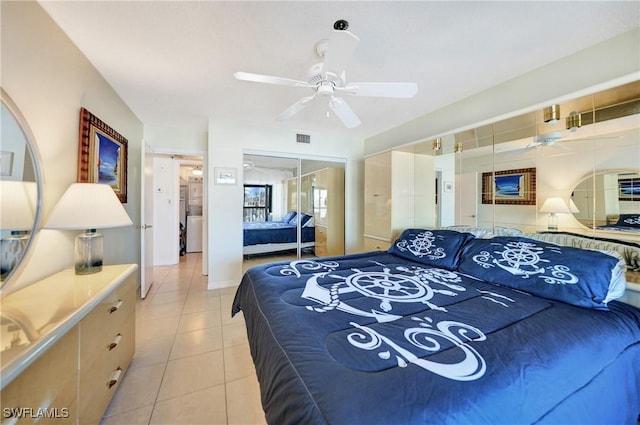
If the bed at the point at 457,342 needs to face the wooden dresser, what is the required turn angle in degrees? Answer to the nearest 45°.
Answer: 0° — it already faces it

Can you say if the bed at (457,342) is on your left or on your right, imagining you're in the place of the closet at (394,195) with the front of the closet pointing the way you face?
on your left

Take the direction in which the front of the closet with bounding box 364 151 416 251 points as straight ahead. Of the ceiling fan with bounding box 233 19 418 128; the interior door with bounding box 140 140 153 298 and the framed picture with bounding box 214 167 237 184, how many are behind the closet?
0

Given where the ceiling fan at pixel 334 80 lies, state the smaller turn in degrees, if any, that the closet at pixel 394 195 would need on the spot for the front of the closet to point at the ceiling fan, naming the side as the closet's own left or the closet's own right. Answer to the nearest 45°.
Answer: approximately 45° to the closet's own left

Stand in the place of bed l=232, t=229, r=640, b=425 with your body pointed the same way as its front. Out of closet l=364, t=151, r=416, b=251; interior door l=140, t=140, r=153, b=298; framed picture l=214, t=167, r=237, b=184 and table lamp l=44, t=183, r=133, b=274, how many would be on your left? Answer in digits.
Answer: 0

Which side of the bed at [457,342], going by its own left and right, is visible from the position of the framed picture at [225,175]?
right

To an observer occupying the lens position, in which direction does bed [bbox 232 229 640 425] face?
facing the viewer and to the left of the viewer

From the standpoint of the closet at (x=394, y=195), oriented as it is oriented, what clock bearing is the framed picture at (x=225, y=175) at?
The framed picture is roughly at 1 o'clock from the closet.

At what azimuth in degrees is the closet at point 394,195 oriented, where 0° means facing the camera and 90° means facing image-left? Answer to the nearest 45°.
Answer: approximately 45°

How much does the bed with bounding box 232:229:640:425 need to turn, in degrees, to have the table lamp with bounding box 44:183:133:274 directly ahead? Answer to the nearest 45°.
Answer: approximately 45° to its right

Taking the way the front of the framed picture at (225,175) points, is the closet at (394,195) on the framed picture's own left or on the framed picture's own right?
on the framed picture's own left

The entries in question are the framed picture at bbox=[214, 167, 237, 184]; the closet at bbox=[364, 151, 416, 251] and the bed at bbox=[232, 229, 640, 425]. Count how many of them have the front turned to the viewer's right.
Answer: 0

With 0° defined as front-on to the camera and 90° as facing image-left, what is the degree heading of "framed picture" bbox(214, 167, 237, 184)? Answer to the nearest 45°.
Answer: approximately 0°

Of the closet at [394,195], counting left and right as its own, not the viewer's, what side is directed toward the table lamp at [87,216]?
front

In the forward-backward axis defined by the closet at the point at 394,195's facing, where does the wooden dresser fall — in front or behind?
in front

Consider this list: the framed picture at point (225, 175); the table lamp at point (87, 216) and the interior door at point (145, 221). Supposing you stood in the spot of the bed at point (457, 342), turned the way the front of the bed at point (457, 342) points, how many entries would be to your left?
0

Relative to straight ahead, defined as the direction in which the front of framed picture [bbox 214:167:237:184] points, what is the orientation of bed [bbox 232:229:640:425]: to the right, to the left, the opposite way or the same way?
to the right

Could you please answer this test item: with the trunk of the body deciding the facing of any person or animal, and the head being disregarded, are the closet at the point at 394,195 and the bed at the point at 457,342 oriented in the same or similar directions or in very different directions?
same or similar directions

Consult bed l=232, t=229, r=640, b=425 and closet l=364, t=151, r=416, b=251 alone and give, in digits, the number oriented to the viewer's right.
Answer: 0

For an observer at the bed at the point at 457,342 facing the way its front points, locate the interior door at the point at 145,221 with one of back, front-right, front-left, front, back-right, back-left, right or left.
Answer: front-right
